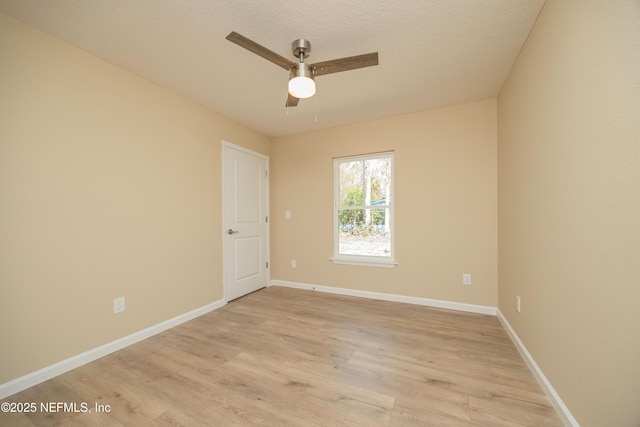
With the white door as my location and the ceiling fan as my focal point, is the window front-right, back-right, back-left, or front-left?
front-left

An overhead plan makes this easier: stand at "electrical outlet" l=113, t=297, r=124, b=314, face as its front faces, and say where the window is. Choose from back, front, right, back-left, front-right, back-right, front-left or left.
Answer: front-left

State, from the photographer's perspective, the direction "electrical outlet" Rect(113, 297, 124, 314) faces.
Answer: facing the viewer and to the right of the viewer

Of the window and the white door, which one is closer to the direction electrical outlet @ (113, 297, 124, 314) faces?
the window

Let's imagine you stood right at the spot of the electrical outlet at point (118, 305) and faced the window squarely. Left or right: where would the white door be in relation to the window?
left

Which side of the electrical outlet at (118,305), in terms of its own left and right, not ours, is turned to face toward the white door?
left
